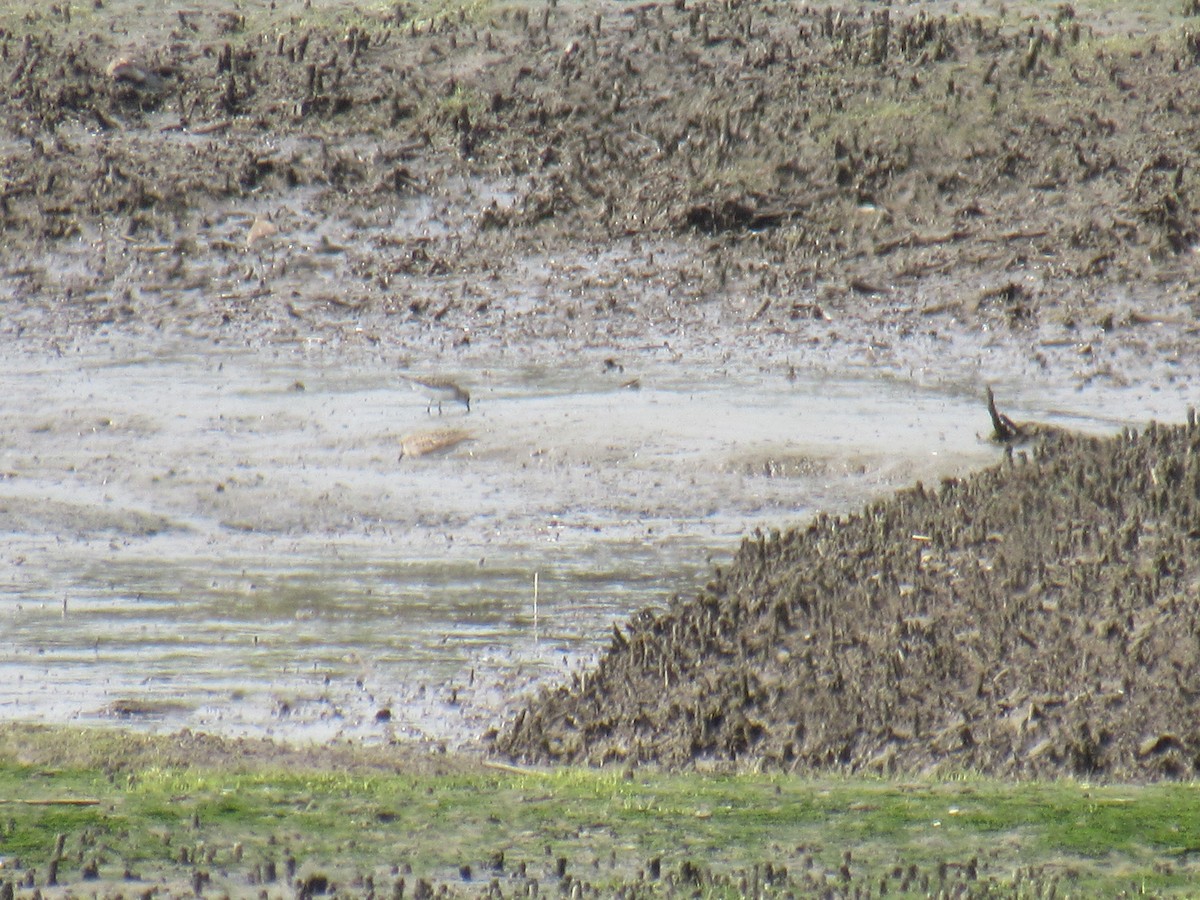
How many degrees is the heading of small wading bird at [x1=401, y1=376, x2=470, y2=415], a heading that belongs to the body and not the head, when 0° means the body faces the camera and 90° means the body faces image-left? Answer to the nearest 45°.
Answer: approximately 270°
